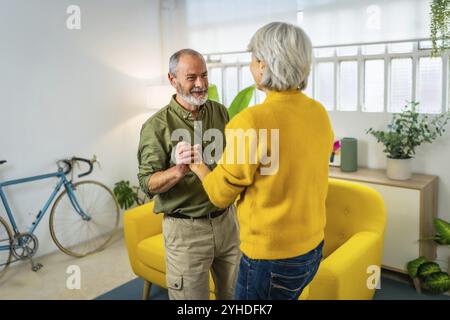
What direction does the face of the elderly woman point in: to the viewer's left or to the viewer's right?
to the viewer's left

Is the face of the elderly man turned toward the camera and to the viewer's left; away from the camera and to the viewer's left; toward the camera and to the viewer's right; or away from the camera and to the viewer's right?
toward the camera and to the viewer's right

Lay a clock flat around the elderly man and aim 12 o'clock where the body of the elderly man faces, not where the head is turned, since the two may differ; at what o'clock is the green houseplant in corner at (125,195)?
The green houseplant in corner is roughly at 7 o'clock from the elderly man.

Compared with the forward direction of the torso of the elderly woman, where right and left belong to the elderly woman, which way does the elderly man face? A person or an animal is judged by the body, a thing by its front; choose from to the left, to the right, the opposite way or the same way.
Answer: the opposite way

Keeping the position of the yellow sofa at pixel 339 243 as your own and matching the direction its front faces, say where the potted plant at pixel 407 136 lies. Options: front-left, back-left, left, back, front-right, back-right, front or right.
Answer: back

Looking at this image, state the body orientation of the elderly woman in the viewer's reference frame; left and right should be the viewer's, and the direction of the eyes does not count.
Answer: facing away from the viewer and to the left of the viewer

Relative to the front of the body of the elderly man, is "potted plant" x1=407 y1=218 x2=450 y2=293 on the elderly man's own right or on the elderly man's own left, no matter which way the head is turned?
on the elderly man's own left

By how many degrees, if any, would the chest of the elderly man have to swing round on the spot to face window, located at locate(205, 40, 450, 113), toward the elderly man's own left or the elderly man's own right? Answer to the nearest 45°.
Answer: approximately 90° to the elderly man's own left

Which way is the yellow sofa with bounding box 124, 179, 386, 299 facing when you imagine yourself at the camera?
facing the viewer and to the left of the viewer

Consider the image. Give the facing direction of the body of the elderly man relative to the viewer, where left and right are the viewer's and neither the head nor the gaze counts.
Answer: facing the viewer and to the right of the viewer

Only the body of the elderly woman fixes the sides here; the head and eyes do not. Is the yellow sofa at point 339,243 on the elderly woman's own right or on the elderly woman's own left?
on the elderly woman's own right

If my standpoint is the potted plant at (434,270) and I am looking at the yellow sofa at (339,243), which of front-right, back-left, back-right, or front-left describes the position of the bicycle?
front-right

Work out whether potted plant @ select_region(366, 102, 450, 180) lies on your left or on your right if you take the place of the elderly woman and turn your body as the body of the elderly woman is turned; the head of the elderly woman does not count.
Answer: on your right

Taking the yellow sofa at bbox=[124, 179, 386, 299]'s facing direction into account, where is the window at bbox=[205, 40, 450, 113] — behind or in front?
behind
